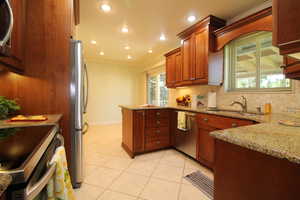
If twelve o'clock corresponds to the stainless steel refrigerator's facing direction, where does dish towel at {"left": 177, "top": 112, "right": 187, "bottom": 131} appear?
The dish towel is roughly at 12 o'clock from the stainless steel refrigerator.

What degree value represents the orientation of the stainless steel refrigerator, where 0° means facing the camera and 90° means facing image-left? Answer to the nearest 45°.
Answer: approximately 270°

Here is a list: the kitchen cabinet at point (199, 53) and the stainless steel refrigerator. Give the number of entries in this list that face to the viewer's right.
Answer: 1

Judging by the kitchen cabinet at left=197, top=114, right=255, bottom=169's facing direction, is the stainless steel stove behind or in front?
in front

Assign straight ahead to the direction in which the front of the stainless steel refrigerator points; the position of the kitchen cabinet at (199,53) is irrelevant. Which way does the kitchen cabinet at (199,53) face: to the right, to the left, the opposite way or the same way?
the opposite way

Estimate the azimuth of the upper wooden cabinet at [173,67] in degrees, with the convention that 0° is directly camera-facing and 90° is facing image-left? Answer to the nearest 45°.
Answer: approximately 45°

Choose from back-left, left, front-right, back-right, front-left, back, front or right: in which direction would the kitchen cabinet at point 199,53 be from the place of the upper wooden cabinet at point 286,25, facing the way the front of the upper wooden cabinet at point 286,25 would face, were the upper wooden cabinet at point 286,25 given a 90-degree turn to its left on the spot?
back

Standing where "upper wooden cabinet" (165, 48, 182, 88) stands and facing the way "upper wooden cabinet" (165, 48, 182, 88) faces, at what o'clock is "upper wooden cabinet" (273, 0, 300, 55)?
"upper wooden cabinet" (273, 0, 300, 55) is roughly at 10 o'clock from "upper wooden cabinet" (165, 48, 182, 88).

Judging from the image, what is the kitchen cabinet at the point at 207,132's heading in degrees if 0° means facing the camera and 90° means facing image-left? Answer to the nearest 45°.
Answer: approximately 45°

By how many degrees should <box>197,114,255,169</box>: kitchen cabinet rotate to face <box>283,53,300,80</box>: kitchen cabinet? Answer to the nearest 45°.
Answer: approximately 90° to its left
